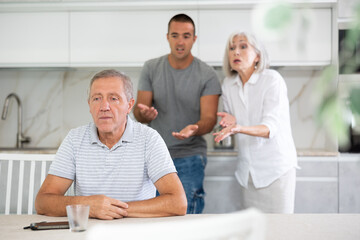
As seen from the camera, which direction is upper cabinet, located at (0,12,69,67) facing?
toward the camera

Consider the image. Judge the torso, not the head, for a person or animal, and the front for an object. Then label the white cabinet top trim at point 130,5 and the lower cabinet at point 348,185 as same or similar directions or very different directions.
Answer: same or similar directions

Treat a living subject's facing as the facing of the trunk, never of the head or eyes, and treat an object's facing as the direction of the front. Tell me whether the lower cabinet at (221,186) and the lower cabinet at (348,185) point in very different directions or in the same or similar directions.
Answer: same or similar directions

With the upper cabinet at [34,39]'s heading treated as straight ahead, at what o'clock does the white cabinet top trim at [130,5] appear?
The white cabinet top trim is roughly at 10 o'clock from the upper cabinet.

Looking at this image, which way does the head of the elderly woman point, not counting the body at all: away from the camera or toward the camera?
toward the camera

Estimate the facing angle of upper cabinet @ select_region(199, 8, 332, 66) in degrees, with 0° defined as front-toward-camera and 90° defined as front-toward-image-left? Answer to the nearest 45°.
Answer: approximately 0°

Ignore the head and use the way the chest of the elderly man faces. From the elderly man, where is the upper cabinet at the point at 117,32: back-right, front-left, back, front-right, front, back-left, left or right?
back

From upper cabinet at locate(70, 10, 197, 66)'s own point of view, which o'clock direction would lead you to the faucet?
The faucet is roughly at 4 o'clock from the upper cabinet.

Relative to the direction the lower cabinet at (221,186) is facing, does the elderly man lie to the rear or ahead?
ahead

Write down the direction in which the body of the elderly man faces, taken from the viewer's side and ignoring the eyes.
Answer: toward the camera

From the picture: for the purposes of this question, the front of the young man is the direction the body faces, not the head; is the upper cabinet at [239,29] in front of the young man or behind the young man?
behind

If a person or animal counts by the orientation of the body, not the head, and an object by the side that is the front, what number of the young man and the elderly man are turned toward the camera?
2

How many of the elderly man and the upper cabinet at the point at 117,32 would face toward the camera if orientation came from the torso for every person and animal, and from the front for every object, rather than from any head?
2
